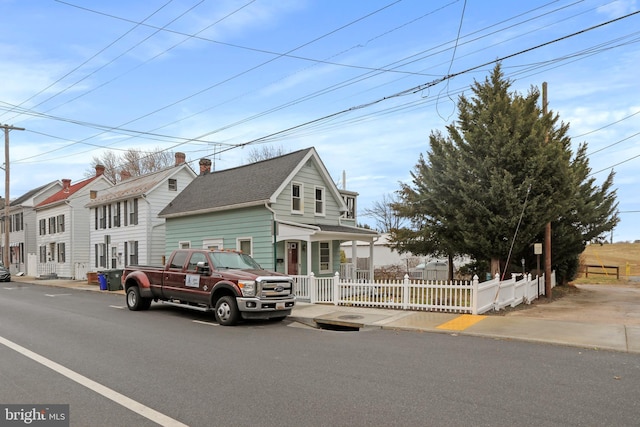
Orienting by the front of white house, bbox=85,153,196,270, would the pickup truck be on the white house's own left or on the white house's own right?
on the white house's own left

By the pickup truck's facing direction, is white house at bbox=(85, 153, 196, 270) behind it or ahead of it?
behind

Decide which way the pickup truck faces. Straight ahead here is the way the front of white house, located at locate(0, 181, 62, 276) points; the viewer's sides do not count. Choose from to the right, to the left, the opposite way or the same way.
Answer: to the left

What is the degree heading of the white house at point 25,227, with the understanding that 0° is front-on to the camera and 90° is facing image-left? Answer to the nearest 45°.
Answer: approximately 45°

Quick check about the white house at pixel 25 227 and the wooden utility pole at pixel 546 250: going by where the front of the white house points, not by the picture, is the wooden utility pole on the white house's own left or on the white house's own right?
on the white house's own left

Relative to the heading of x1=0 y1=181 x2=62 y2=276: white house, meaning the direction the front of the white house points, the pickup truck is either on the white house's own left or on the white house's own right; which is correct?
on the white house's own left

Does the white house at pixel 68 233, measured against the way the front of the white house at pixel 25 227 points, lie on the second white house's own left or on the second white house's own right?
on the second white house's own left

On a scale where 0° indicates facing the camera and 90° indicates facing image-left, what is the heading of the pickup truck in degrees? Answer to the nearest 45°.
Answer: approximately 315°

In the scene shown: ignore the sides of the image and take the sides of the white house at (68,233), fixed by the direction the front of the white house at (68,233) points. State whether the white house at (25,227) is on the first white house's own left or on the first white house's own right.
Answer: on the first white house's own right

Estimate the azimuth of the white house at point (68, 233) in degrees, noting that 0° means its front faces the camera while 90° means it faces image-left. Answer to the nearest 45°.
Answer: approximately 45°
